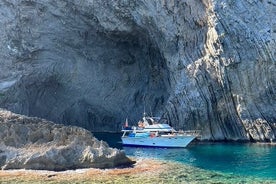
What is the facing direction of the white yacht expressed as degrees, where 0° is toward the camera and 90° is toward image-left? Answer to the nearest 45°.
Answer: approximately 270°
